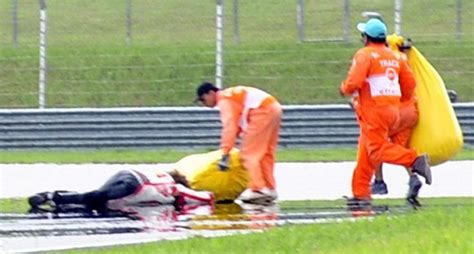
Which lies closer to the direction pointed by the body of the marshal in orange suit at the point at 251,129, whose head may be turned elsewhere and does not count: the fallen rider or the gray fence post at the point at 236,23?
the fallen rider

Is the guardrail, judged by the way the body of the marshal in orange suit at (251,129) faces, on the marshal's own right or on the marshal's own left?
on the marshal's own right

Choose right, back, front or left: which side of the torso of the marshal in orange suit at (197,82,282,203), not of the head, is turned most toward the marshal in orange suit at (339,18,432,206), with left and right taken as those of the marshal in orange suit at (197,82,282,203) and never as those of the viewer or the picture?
back

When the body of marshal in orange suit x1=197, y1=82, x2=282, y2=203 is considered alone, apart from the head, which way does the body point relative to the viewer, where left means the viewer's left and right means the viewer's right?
facing to the left of the viewer

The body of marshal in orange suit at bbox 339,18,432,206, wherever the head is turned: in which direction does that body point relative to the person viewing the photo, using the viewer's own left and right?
facing away from the viewer and to the left of the viewer

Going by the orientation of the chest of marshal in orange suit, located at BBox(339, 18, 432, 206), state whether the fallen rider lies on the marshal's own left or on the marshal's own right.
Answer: on the marshal's own left

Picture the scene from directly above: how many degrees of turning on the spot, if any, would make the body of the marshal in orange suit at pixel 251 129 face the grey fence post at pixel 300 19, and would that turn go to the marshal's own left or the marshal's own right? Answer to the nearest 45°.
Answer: approximately 90° to the marshal's own right

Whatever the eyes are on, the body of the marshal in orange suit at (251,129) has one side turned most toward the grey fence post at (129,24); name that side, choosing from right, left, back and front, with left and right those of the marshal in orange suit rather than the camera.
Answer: right

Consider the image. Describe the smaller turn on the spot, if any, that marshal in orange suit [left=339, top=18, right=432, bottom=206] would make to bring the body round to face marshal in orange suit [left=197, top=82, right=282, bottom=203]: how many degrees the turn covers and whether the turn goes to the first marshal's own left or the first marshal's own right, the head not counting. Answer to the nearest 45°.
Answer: approximately 45° to the first marshal's own left
